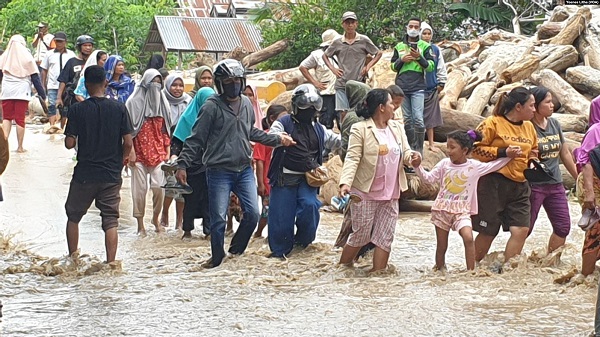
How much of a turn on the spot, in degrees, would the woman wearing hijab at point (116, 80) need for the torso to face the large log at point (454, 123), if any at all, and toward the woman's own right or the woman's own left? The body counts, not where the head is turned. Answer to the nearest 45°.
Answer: approximately 45° to the woman's own left

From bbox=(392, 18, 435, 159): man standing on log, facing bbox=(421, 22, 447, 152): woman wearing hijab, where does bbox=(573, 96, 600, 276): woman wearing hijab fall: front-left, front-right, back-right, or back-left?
back-right

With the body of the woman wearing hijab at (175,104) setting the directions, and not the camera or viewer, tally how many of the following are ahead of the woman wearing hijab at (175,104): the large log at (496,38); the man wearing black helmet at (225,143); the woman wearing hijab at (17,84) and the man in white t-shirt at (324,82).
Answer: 1

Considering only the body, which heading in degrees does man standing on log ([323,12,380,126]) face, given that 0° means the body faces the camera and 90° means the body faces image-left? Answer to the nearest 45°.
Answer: approximately 0°

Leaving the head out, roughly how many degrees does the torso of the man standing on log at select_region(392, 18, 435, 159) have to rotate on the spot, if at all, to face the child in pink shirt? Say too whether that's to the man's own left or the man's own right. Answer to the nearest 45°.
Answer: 0° — they already face them

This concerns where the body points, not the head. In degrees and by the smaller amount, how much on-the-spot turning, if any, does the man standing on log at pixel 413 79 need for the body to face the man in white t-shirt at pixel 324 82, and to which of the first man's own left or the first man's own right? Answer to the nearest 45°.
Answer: approximately 135° to the first man's own right
